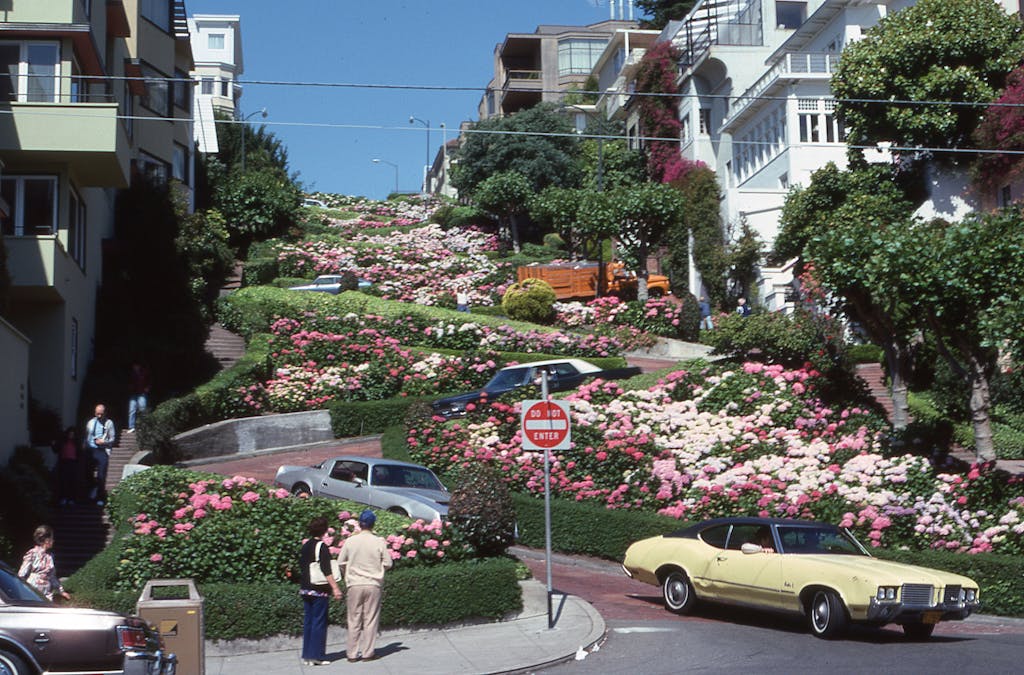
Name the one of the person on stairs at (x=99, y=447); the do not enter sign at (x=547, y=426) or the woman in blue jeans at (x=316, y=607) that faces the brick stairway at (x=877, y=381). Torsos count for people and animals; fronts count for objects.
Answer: the woman in blue jeans

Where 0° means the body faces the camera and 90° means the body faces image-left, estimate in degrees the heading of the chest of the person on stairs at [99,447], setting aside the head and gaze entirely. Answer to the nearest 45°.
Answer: approximately 0°

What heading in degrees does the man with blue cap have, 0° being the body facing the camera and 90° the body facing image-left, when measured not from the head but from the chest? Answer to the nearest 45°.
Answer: approximately 180°

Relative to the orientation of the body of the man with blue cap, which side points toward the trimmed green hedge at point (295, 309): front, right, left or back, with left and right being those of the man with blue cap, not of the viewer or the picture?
front

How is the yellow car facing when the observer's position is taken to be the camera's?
facing the viewer and to the right of the viewer

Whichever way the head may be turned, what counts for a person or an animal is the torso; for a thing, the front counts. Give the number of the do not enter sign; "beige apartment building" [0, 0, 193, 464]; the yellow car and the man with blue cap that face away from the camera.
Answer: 1

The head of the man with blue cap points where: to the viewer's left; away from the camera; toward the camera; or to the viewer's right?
away from the camera

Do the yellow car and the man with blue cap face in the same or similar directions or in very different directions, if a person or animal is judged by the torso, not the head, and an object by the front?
very different directions

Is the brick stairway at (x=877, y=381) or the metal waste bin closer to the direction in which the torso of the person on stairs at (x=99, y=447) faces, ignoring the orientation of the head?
the metal waste bin
